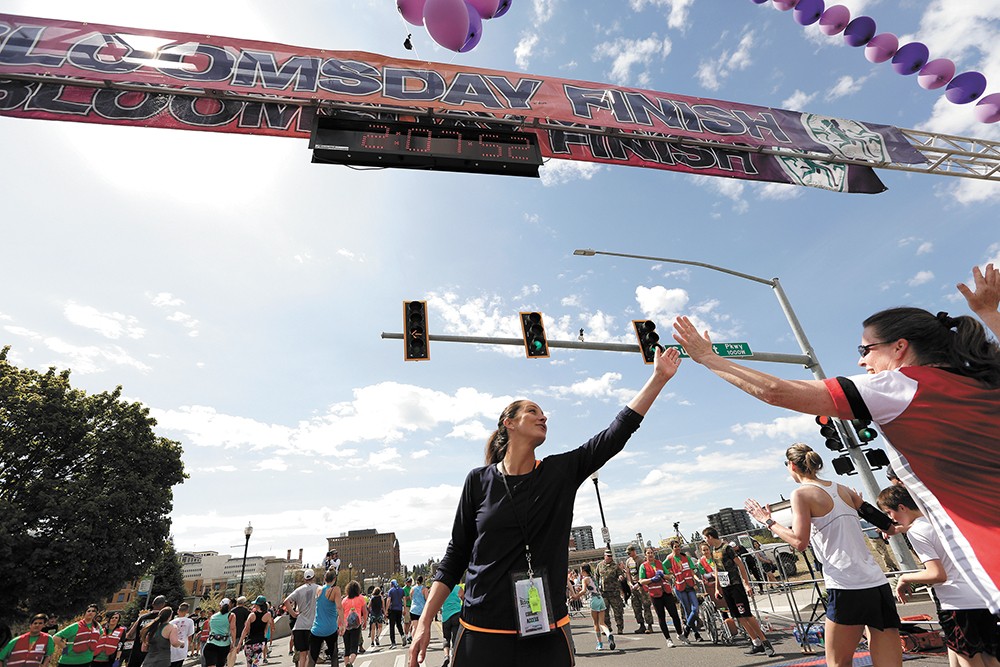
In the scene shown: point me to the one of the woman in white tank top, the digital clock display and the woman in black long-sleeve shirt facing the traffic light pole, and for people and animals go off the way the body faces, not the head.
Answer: the woman in white tank top

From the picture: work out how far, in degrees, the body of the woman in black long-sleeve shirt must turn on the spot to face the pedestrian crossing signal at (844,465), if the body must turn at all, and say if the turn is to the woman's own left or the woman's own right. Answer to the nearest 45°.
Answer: approximately 90° to the woman's own left

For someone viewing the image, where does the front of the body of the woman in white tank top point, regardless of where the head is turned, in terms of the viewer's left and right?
facing away from the viewer and to the left of the viewer

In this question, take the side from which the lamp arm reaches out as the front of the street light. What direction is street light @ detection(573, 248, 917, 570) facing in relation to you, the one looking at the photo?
facing to the left of the viewer

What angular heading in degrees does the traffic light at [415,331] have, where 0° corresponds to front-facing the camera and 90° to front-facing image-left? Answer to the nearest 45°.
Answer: approximately 0°
